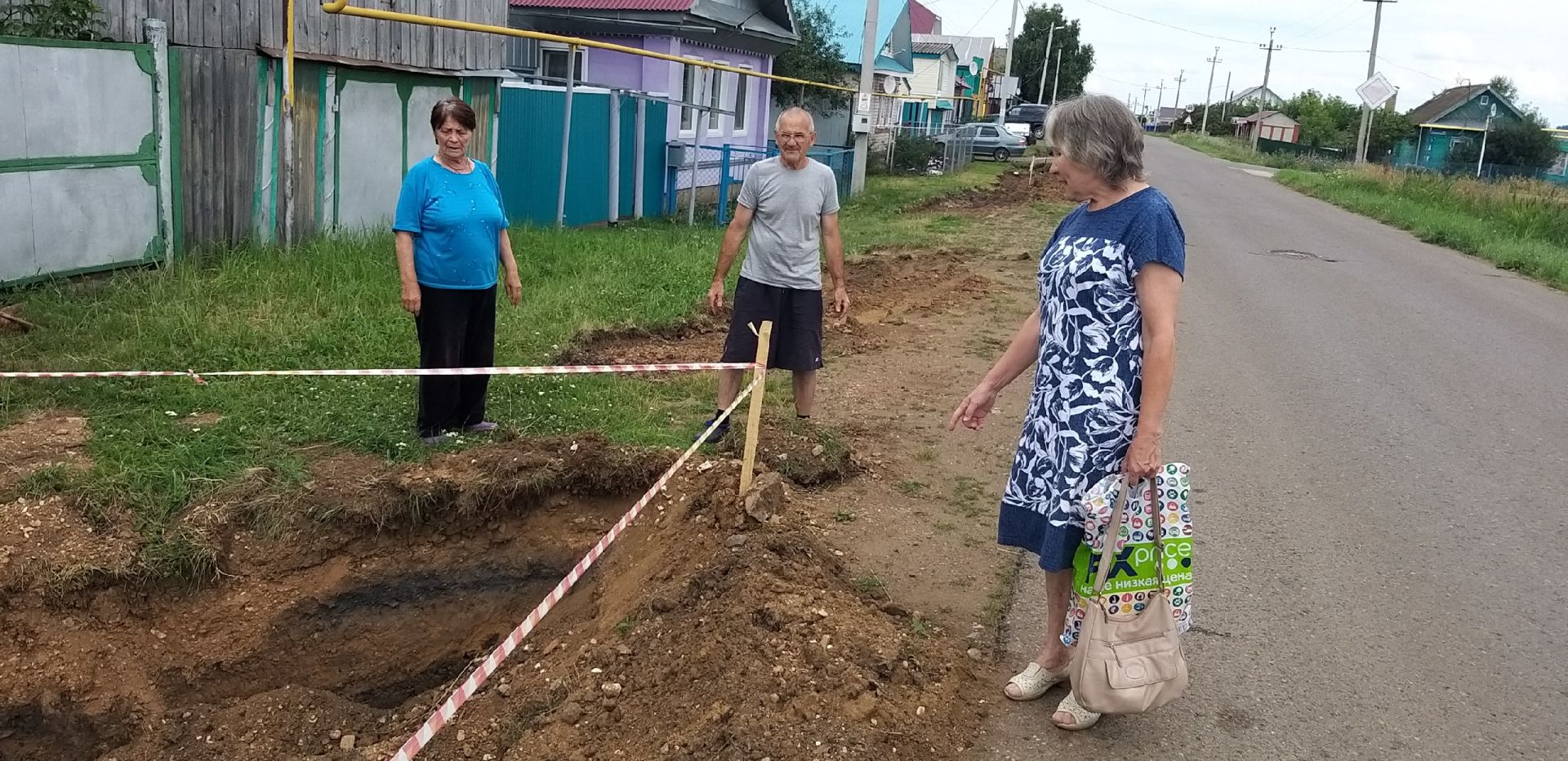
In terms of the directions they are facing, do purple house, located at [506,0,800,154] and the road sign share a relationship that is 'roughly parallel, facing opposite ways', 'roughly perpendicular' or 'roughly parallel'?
roughly perpendicular

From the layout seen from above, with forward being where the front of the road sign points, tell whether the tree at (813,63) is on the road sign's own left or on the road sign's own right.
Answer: on the road sign's own right

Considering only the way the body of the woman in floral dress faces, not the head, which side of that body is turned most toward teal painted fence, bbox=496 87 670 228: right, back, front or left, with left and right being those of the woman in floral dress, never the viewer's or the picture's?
right

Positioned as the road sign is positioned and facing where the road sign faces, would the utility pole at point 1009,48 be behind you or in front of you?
behind

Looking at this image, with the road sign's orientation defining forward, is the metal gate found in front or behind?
in front

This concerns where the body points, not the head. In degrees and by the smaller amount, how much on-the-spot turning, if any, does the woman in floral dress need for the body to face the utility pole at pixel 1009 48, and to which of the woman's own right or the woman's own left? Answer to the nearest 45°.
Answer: approximately 135° to the woman's own right

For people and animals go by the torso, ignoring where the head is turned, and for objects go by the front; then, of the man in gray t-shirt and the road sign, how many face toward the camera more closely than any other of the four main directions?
2

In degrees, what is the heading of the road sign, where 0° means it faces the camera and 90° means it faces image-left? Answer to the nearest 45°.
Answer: approximately 0°

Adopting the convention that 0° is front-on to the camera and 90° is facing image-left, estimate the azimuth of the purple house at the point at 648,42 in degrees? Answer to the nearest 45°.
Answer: approximately 315°

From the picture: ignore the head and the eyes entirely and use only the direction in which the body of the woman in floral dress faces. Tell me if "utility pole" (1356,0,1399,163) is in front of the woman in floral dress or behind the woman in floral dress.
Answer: behind

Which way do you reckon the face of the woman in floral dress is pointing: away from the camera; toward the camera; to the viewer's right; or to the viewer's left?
to the viewer's left

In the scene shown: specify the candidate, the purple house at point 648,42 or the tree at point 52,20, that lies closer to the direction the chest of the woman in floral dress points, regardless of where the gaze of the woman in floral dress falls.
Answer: the tree
